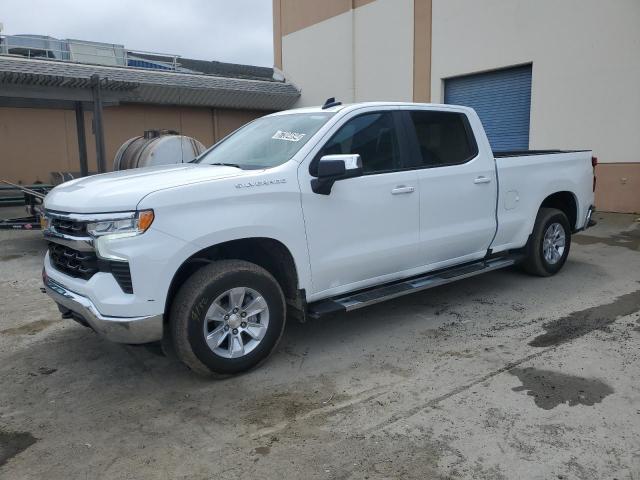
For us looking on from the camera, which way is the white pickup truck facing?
facing the viewer and to the left of the viewer

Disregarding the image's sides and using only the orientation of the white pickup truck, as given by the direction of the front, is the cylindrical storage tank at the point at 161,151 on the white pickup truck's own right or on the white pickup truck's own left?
on the white pickup truck's own right

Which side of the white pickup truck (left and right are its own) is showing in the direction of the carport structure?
right
